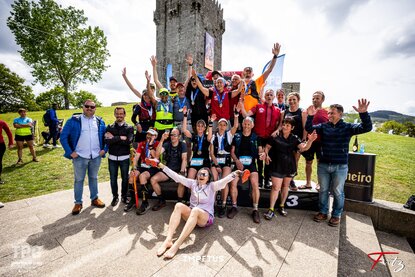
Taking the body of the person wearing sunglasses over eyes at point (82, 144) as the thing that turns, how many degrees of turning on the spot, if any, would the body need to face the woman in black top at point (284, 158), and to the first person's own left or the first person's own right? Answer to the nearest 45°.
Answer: approximately 45° to the first person's own left

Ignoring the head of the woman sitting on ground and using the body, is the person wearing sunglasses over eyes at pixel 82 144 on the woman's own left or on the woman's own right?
on the woman's own right

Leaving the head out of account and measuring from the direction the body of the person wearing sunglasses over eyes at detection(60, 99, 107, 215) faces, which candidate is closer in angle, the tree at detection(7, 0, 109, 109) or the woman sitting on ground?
the woman sitting on ground

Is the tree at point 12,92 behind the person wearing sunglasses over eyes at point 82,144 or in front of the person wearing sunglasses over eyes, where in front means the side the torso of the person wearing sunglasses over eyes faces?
behind

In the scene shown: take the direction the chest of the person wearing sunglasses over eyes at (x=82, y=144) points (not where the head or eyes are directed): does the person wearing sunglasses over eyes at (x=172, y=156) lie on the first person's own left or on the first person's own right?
on the first person's own left

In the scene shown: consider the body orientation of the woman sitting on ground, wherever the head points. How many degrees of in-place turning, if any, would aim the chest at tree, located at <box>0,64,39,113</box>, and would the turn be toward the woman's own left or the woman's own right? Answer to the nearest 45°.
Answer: approximately 90° to the woman's own right

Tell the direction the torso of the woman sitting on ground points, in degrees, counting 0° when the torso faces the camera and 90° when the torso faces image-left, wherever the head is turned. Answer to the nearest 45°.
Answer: approximately 45°

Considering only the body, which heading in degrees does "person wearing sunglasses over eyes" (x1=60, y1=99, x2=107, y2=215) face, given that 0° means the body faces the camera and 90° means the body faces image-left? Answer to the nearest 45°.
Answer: approximately 0°

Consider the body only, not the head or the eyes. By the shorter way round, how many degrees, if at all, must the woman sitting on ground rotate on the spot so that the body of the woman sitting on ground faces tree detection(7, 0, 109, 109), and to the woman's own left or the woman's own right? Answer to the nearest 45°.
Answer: approximately 90° to the woman's own right

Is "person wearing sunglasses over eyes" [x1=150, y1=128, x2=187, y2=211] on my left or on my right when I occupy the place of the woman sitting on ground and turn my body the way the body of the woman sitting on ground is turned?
on my right
